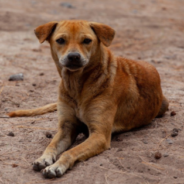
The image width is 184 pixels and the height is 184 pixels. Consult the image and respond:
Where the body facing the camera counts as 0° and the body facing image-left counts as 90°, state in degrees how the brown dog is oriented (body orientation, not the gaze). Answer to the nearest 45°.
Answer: approximately 45°

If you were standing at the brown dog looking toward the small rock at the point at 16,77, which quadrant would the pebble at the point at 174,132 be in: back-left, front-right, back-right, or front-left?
back-right

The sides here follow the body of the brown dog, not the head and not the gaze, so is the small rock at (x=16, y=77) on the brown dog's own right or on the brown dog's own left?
on the brown dog's own right

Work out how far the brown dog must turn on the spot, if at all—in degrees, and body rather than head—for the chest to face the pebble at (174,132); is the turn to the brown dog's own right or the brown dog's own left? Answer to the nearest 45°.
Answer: approximately 135° to the brown dog's own left

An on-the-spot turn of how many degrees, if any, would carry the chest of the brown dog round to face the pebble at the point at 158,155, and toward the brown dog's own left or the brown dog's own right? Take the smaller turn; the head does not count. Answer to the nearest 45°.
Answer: approximately 90° to the brown dog's own left
